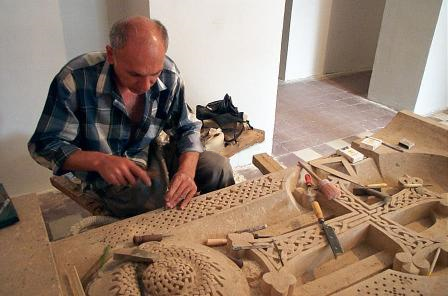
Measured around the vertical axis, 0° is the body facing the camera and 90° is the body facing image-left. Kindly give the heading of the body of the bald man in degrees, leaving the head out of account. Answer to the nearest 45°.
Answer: approximately 315°

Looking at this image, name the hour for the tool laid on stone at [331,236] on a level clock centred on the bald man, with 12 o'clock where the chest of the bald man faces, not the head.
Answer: The tool laid on stone is roughly at 12 o'clock from the bald man.

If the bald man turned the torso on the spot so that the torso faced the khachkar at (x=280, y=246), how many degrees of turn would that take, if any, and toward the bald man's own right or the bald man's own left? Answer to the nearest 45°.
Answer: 0° — they already face it

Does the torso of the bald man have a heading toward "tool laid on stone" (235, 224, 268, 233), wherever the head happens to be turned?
yes

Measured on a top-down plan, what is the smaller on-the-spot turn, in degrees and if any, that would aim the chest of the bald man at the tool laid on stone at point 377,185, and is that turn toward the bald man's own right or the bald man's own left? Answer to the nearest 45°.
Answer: approximately 45° to the bald man's own left

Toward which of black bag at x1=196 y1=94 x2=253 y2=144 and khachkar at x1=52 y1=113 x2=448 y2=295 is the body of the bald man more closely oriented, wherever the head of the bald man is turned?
the khachkar

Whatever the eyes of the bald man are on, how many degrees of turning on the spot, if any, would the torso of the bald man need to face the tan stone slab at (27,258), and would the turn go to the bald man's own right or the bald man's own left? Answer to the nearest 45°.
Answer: approximately 90° to the bald man's own right

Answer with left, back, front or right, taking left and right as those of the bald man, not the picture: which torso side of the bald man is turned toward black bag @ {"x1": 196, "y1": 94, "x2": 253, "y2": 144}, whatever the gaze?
left
